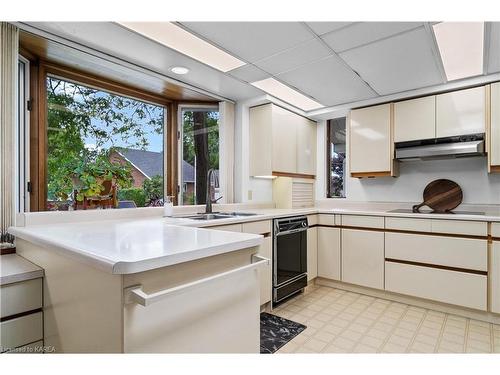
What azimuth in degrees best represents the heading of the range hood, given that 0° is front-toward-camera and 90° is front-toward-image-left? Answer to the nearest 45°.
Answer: approximately 0°

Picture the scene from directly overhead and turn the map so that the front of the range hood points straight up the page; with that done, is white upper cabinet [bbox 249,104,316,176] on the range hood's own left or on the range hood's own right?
on the range hood's own right

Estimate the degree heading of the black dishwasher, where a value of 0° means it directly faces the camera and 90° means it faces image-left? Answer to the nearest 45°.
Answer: approximately 315°

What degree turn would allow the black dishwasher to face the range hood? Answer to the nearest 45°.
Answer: approximately 45° to its left

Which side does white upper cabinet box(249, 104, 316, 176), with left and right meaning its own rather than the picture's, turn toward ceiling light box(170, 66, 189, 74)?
right
